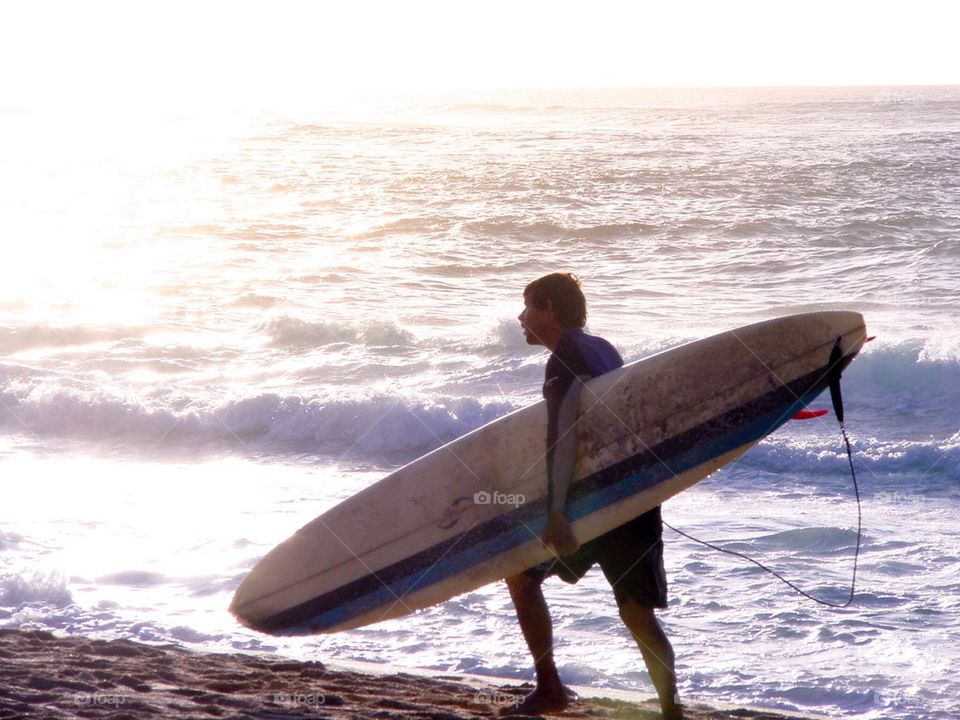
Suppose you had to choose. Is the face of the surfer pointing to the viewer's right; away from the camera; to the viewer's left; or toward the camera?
to the viewer's left

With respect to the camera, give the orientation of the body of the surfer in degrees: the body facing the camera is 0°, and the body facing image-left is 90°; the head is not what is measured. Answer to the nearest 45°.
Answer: approximately 90°
